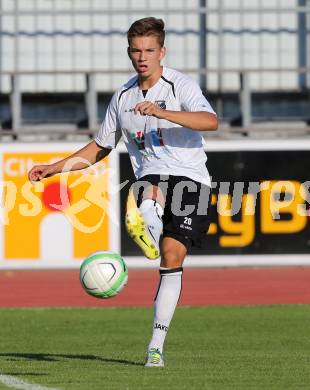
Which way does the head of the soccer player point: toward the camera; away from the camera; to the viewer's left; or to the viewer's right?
toward the camera

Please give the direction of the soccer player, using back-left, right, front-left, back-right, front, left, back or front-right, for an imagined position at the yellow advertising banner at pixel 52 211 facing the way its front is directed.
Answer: front

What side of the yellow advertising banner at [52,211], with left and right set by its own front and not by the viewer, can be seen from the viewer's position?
front

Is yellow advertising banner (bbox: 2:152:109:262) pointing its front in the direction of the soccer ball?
yes
